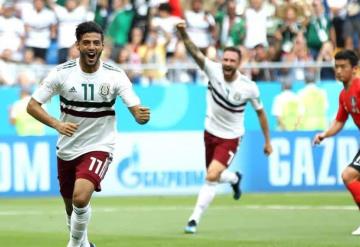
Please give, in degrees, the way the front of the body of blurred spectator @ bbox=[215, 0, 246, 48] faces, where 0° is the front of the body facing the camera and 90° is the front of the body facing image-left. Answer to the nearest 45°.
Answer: approximately 0°

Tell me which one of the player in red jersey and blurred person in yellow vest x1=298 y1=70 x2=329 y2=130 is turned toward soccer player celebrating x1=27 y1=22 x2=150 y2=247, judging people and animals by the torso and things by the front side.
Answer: the player in red jersey

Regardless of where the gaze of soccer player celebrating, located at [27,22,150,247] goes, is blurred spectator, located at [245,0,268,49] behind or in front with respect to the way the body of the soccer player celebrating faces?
behind

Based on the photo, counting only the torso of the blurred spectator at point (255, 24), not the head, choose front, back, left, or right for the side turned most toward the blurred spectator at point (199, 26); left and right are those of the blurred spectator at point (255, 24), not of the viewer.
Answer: right

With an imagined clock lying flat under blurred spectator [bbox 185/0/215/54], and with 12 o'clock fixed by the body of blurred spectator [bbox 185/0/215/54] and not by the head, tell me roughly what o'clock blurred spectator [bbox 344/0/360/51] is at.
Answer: blurred spectator [bbox 344/0/360/51] is roughly at 9 o'clock from blurred spectator [bbox 185/0/215/54].

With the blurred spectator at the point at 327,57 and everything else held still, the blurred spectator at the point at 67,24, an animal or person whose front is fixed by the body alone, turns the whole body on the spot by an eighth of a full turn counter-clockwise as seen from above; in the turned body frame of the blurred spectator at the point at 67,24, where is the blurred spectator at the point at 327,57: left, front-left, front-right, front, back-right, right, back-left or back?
front-left

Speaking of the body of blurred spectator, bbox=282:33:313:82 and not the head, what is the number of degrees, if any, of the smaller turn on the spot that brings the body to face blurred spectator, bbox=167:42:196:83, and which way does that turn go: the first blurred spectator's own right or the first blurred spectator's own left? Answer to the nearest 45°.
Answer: approximately 45° to the first blurred spectator's own right

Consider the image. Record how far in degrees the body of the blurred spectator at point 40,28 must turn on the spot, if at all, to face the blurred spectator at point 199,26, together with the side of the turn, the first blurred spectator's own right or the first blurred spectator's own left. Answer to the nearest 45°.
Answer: approximately 90° to the first blurred spectator's own left
